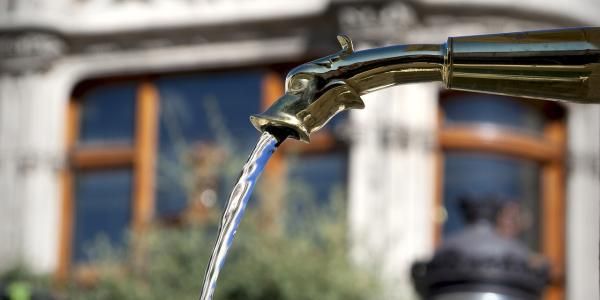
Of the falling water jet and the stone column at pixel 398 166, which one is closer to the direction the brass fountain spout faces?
the falling water jet

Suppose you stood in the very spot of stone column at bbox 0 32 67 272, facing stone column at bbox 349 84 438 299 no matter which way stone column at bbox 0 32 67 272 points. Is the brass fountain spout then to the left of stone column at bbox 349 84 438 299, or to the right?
right

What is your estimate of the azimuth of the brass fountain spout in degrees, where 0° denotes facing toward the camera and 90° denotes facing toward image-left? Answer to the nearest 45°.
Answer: approximately 90°

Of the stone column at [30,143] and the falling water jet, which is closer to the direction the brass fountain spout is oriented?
the falling water jet

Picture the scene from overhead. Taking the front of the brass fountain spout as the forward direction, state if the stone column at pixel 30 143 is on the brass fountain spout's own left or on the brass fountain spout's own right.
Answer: on the brass fountain spout's own right

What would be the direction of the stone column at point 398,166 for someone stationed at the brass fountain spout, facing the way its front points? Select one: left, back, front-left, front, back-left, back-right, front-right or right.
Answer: right
